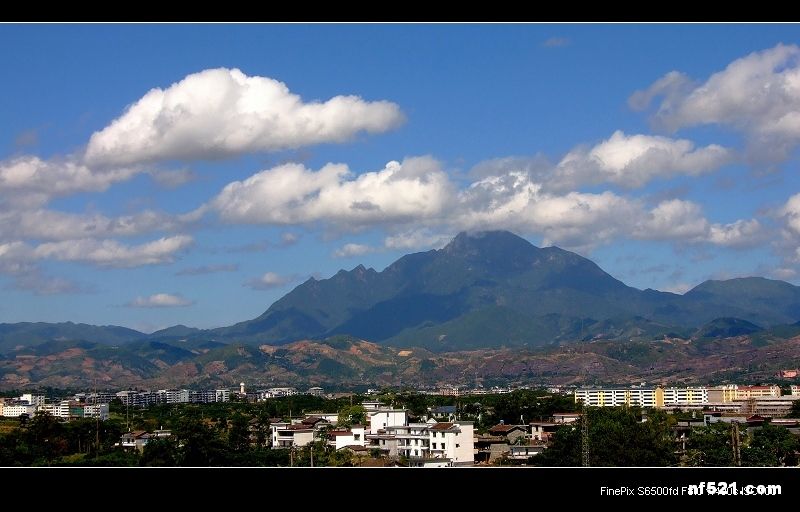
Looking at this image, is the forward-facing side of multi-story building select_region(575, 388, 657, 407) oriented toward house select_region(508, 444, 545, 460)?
yes

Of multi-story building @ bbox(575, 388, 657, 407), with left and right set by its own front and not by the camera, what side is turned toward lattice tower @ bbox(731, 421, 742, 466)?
front

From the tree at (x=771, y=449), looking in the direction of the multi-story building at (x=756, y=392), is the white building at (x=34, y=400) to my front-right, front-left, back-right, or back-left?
front-left

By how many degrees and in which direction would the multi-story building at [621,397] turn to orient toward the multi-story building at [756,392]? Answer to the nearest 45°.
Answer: approximately 90° to its left

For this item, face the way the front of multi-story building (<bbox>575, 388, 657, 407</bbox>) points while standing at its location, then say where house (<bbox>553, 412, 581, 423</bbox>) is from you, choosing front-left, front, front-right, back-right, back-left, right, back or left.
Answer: front

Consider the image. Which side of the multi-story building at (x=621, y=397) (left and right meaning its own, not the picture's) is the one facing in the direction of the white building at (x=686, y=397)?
left

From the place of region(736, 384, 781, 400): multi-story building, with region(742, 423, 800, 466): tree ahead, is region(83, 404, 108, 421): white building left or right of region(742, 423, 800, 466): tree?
right

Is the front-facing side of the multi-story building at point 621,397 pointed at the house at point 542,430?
yes

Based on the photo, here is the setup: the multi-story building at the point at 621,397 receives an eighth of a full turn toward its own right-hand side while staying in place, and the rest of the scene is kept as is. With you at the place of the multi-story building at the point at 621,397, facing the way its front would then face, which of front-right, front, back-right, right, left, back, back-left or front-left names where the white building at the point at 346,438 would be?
front-left

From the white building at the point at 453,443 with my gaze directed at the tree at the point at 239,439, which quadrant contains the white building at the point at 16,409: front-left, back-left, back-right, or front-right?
front-right

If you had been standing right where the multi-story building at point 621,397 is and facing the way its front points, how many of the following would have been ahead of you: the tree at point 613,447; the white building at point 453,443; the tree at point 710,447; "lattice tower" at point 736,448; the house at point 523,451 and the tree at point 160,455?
6

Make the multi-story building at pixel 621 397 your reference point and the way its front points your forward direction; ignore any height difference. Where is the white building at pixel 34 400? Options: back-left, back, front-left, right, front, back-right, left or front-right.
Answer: right

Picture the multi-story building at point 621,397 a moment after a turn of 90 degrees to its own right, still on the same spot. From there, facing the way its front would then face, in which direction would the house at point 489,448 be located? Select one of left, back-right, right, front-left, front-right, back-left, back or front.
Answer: left

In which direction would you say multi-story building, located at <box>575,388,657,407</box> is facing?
toward the camera
